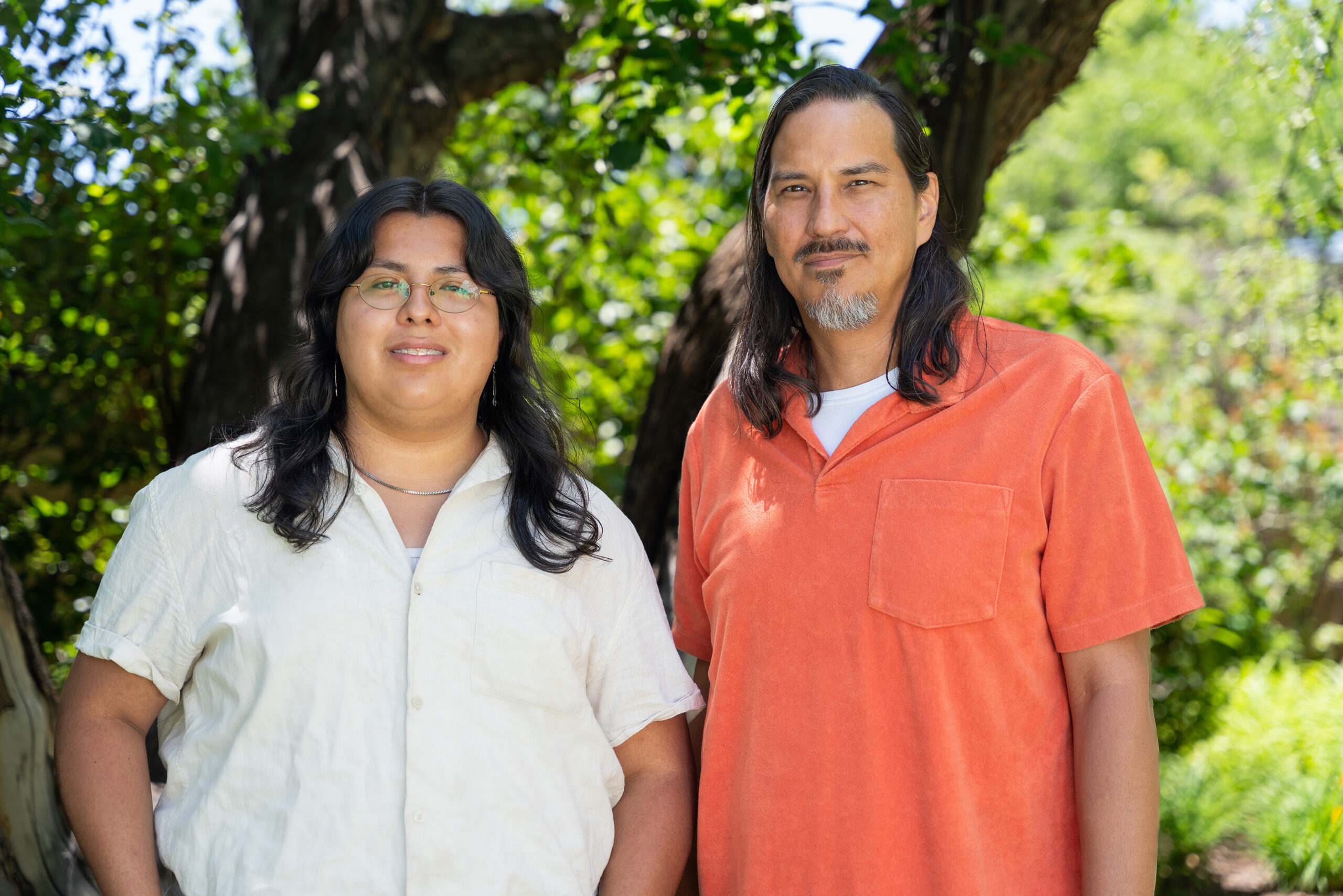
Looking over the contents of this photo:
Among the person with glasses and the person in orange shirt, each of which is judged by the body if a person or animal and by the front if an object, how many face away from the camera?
0

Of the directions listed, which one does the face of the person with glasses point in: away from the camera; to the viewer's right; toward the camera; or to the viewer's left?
toward the camera

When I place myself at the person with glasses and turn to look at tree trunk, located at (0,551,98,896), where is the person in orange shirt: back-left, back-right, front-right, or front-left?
back-right

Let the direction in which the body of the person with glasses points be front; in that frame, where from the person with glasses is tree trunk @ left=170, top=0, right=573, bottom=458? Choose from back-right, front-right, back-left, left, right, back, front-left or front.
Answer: back

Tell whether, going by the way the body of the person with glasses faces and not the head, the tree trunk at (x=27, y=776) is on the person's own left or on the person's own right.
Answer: on the person's own right

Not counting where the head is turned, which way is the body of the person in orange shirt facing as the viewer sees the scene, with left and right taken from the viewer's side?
facing the viewer and to the left of the viewer

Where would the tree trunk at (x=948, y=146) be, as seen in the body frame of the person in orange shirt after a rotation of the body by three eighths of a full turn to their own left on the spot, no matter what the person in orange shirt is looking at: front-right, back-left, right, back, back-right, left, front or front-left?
left

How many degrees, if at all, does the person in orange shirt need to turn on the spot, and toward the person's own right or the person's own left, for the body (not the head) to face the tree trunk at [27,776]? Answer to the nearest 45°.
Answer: approximately 45° to the person's own right

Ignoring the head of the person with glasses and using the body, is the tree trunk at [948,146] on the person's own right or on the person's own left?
on the person's own left

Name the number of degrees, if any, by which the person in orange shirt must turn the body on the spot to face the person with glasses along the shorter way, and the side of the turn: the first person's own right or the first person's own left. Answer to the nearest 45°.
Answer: approximately 45° to the first person's own right

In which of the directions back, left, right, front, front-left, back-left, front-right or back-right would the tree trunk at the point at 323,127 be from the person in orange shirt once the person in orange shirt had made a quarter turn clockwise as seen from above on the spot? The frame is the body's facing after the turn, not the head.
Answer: front

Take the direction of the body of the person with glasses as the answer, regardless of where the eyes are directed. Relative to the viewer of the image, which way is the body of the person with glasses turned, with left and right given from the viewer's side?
facing the viewer
